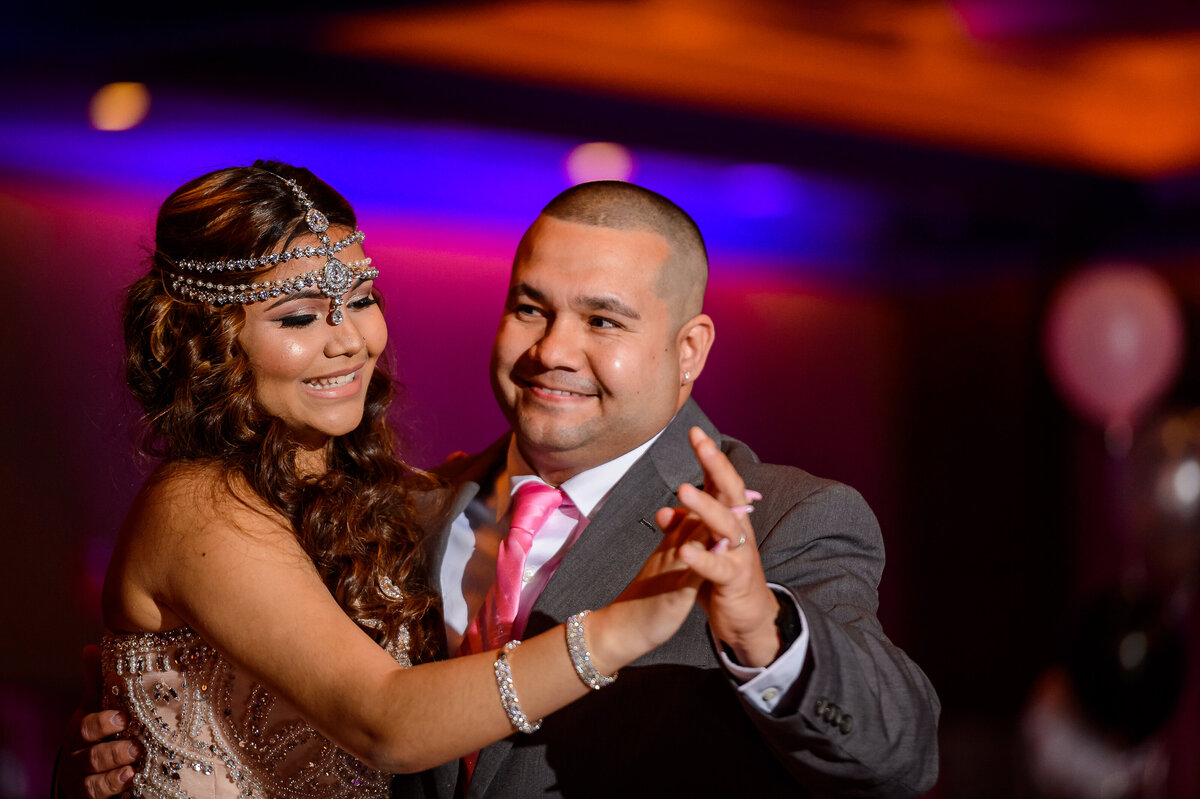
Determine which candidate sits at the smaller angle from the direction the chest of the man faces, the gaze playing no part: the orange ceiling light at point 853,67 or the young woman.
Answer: the young woman

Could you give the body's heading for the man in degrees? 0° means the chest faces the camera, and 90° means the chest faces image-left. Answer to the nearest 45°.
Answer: approximately 45°

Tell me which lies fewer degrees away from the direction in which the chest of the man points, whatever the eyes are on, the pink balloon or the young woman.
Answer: the young woman

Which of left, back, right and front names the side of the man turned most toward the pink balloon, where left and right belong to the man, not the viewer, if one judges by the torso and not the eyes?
back

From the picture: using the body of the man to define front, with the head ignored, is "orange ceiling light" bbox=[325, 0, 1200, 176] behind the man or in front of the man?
behind

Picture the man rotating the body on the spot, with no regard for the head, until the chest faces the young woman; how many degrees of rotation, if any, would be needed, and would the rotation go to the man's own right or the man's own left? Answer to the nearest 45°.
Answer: approximately 45° to the man's own right
